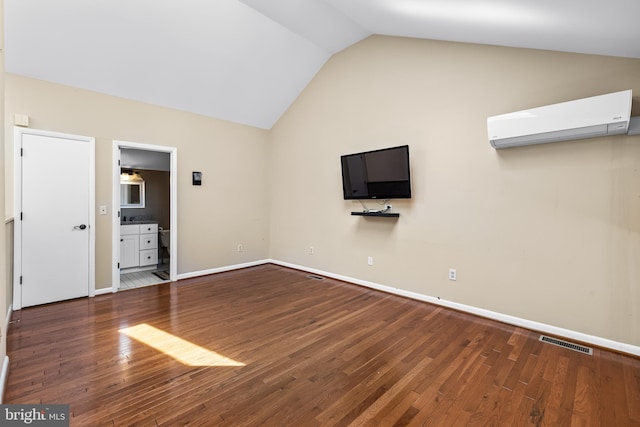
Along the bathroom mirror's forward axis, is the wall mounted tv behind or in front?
in front

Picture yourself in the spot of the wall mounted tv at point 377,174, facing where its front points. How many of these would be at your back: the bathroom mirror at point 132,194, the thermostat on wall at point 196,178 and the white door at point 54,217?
0

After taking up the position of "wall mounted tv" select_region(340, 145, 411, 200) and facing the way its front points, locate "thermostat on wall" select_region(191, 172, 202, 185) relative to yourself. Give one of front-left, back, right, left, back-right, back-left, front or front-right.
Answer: front-right

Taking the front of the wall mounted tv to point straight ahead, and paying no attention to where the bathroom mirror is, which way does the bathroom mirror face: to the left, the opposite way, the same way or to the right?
to the left

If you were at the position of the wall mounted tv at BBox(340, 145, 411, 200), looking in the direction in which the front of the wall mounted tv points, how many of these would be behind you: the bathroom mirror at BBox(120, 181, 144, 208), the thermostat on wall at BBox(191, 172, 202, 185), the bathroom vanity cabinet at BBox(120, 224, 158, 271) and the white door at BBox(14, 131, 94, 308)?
0

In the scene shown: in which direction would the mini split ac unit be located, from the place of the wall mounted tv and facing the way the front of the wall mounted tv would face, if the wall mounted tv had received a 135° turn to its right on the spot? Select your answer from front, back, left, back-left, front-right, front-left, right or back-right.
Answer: back-right

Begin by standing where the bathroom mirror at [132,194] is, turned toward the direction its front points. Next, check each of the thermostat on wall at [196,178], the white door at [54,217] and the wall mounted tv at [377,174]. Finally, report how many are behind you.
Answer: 0

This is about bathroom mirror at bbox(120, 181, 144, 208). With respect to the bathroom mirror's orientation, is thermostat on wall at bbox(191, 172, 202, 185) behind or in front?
in front

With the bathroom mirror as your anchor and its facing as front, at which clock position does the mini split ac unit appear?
The mini split ac unit is roughly at 11 o'clock from the bathroom mirror.

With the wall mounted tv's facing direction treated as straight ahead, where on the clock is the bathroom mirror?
The bathroom mirror is roughly at 2 o'clock from the wall mounted tv.

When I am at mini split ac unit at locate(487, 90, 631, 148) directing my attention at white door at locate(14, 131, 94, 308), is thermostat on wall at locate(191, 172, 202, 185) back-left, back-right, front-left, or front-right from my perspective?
front-right

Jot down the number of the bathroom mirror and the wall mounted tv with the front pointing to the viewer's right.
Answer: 0

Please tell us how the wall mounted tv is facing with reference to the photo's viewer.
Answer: facing the viewer and to the left of the viewer

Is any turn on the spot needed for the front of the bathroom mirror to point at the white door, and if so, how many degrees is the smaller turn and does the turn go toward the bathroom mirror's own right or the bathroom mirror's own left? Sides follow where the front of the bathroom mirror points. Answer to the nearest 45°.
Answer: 0° — it already faces it

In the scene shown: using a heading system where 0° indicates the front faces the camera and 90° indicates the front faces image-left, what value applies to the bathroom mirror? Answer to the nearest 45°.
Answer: approximately 0°
